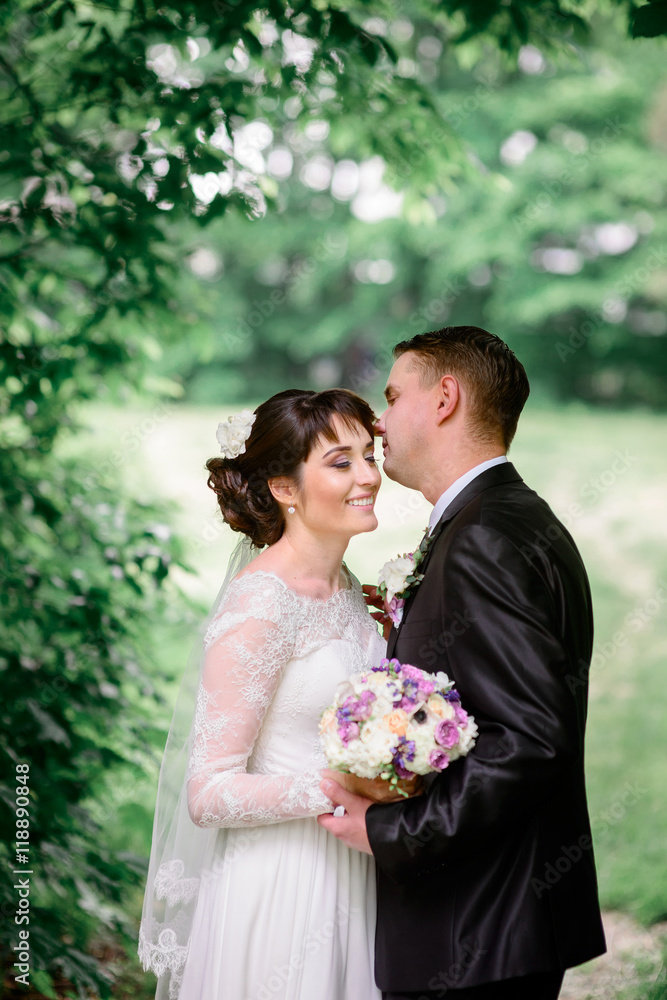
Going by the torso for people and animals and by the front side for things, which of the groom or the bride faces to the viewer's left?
the groom

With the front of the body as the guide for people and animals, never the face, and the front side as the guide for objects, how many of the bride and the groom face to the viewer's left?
1

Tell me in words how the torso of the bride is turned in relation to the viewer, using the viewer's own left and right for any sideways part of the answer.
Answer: facing the viewer and to the right of the viewer

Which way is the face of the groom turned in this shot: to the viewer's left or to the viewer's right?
to the viewer's left

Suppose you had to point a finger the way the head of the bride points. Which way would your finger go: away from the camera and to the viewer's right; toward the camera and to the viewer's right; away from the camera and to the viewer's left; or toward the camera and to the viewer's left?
toward the camera and to the viewer's right

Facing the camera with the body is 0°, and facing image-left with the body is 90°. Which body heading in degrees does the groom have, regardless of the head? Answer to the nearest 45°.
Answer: approximately 90°
